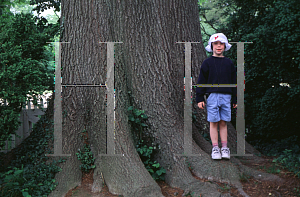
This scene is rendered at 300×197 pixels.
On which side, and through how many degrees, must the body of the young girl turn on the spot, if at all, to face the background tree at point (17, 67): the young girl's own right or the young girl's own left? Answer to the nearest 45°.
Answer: approximately 90° to the young girl's own right

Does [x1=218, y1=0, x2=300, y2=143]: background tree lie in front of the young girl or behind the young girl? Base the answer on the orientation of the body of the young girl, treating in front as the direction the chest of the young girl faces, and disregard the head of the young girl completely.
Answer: behind

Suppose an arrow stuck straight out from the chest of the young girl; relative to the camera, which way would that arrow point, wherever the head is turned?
toward the camera
